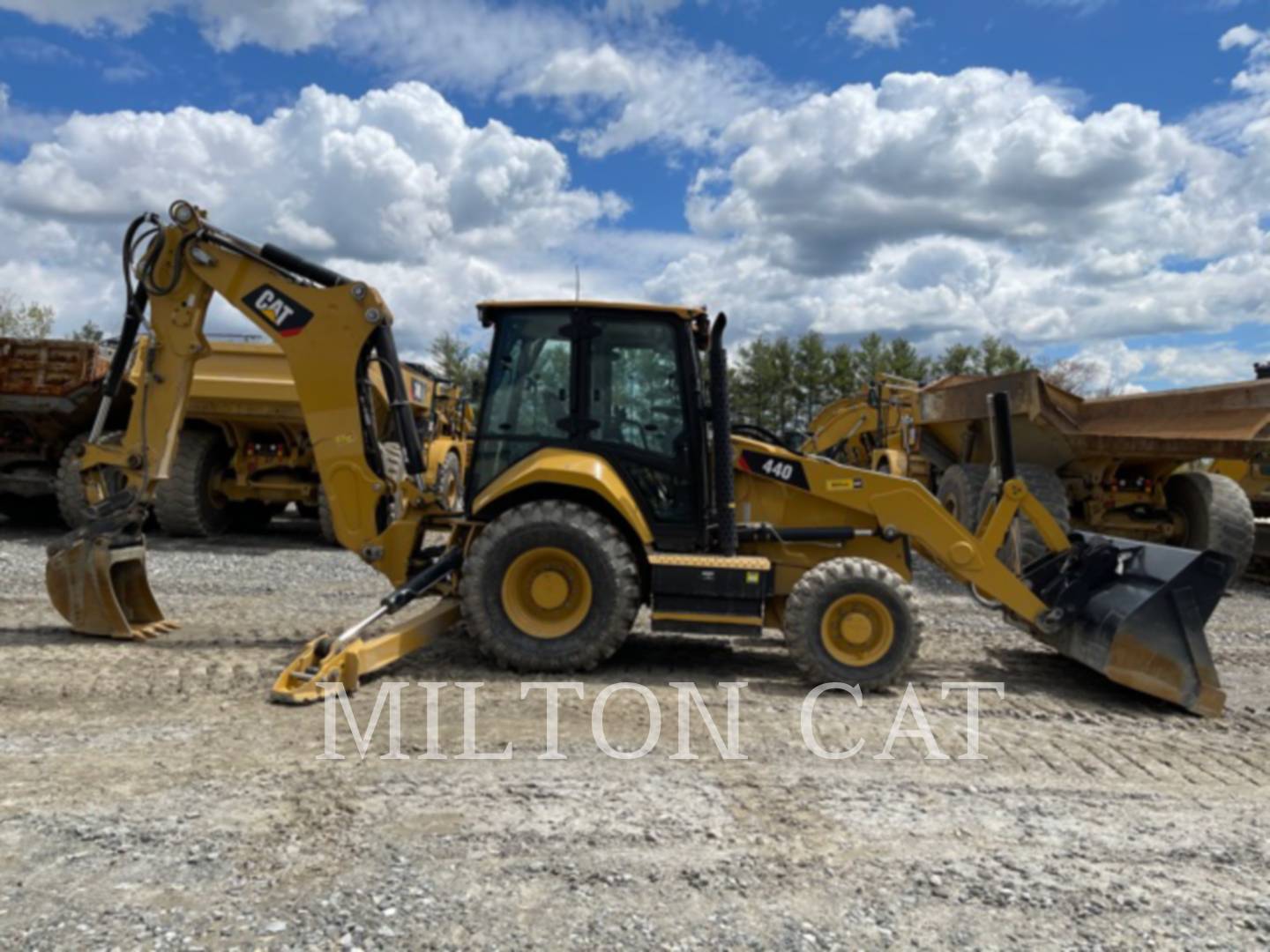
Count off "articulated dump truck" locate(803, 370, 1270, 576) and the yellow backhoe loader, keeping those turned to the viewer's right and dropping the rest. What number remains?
1

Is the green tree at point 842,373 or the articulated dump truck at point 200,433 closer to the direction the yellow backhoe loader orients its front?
the green tree

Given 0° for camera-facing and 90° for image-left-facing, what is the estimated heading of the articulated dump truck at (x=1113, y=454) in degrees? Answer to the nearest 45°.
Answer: approximately 135°

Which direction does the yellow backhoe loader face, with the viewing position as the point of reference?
facing to the right of the viewer

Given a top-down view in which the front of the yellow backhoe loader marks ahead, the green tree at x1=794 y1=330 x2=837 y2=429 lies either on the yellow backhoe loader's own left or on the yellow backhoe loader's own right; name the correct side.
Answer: on the yellow backhoe loader's own left
